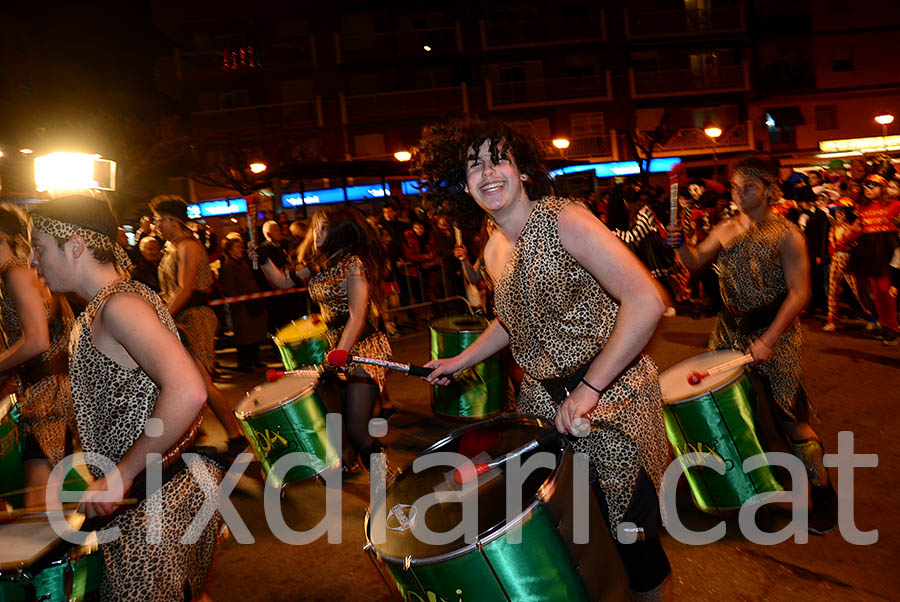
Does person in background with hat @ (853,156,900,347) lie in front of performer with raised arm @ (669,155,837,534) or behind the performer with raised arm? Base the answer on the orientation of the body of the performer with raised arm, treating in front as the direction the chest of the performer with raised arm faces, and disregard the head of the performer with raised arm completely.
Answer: behind

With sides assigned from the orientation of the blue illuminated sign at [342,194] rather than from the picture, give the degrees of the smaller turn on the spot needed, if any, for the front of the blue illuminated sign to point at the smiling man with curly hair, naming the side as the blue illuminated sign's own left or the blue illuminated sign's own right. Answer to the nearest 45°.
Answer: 0° — it already faces them

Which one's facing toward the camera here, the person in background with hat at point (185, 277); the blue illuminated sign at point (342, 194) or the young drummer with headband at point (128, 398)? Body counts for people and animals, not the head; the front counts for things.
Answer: the blue illuminated sign

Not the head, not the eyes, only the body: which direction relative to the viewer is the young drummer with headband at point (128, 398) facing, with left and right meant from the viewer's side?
facing to the left of the viewer

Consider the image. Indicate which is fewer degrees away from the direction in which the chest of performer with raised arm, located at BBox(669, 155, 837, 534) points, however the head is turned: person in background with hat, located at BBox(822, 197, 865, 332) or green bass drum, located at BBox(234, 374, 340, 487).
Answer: the green bass drum

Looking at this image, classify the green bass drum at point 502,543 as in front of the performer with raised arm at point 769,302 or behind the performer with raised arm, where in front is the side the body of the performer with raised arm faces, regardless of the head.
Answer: in front

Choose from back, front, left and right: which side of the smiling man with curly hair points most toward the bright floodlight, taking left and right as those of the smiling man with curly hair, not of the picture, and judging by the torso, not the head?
right
